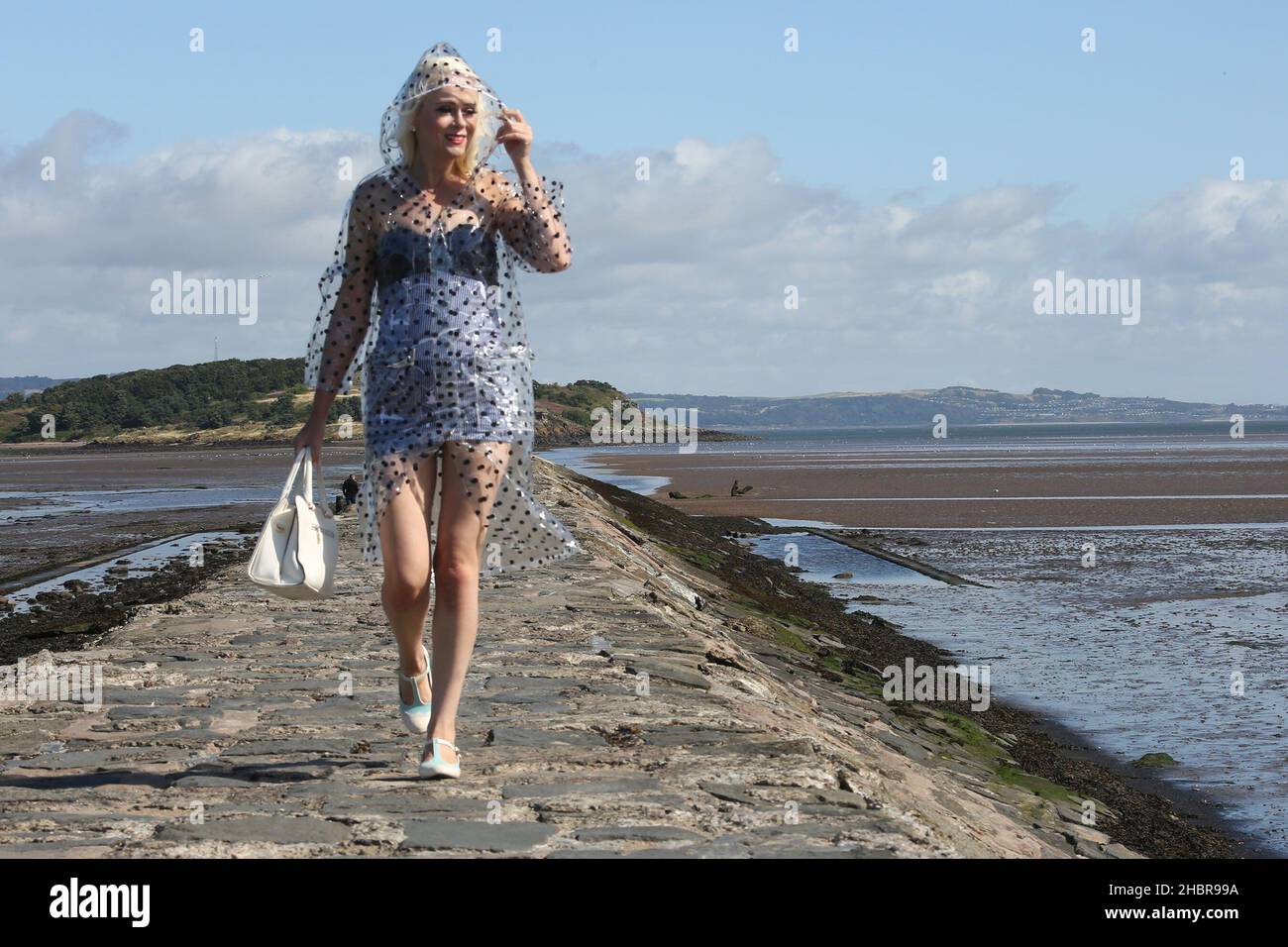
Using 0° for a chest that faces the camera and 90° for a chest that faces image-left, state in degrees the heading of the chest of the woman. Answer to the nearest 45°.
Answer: approximately 0°
